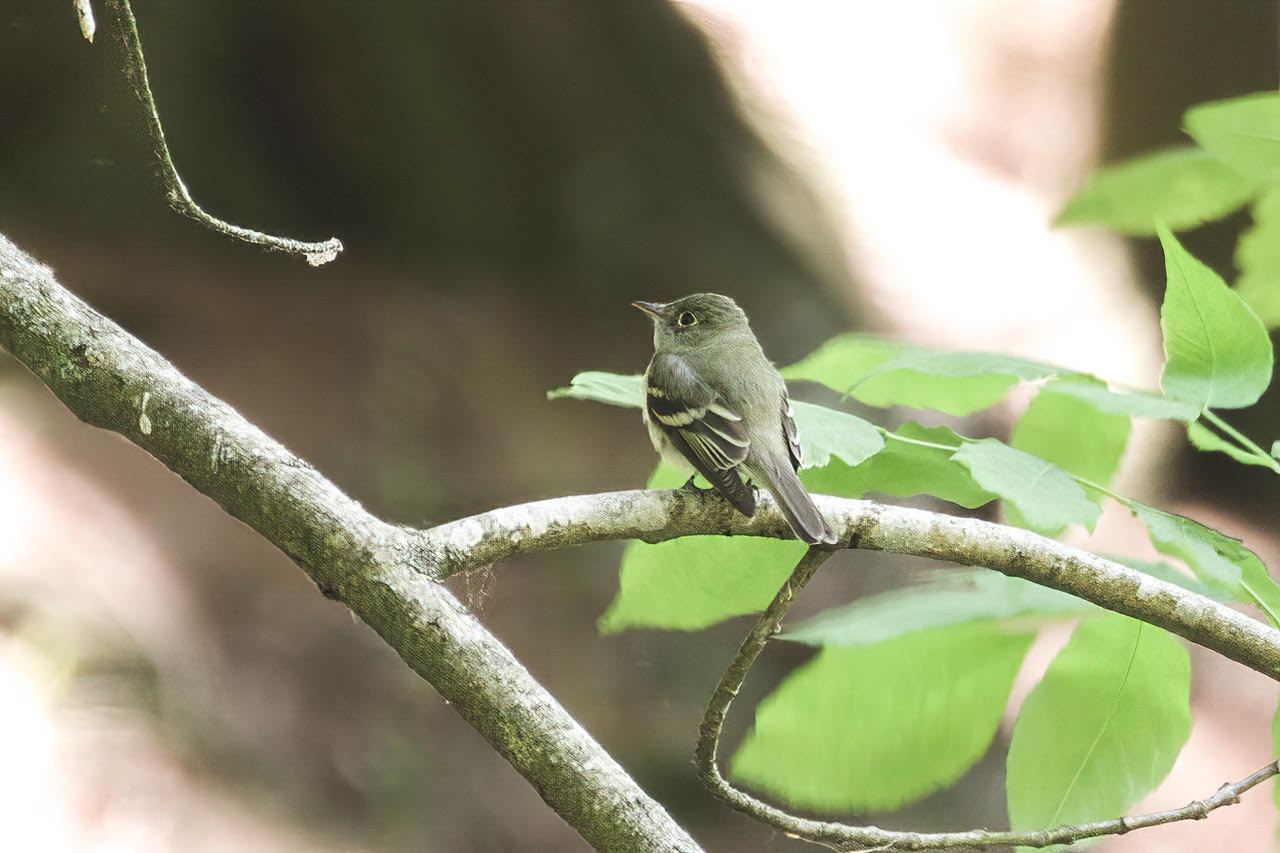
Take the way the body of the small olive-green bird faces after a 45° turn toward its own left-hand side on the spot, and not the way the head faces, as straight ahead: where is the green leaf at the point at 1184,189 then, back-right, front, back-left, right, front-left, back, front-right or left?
back

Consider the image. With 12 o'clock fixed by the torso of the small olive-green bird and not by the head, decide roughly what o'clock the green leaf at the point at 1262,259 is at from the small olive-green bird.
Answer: The green leaf is roughly at 4 o'clock from the small olive-green bird.

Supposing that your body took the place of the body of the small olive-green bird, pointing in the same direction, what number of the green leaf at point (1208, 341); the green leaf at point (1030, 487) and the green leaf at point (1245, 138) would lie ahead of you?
0

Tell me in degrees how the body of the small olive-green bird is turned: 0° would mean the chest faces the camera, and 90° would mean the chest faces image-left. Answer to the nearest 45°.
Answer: approximately 135°
